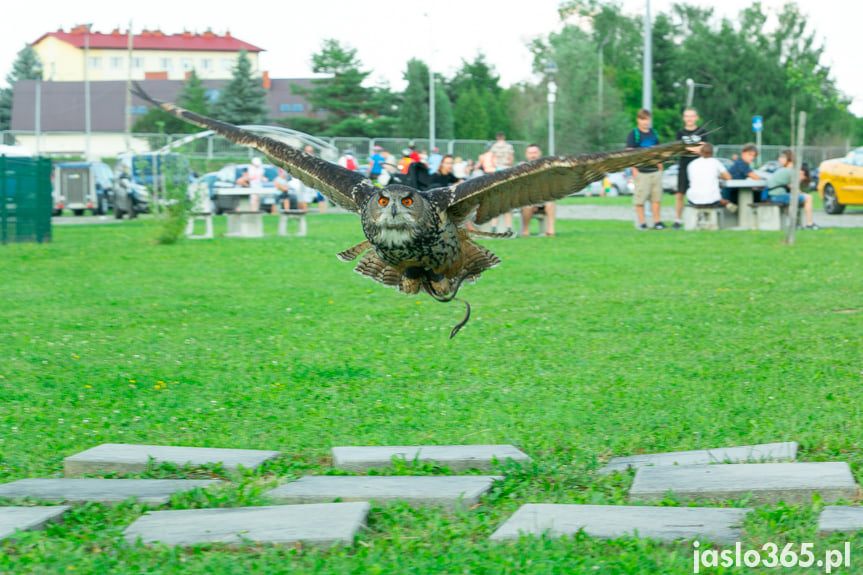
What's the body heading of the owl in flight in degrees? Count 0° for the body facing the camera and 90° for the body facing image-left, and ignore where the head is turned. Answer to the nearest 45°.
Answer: approximately 0°

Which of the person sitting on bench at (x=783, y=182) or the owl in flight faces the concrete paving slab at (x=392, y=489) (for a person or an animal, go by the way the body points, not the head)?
the owl in flight

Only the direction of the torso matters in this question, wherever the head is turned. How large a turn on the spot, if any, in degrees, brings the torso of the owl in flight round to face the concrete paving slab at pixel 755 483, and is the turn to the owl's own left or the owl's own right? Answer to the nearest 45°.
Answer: approximately 45° to the owl's own left

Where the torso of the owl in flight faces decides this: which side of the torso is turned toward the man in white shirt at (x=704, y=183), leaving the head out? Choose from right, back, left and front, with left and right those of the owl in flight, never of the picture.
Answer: back

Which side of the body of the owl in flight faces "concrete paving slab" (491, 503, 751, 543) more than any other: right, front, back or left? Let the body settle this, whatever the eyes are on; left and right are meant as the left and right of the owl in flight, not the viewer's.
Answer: front

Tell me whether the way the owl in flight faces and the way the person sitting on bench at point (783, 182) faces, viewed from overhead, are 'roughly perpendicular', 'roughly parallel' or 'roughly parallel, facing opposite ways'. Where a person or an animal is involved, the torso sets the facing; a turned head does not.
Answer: roughly perpendicular
